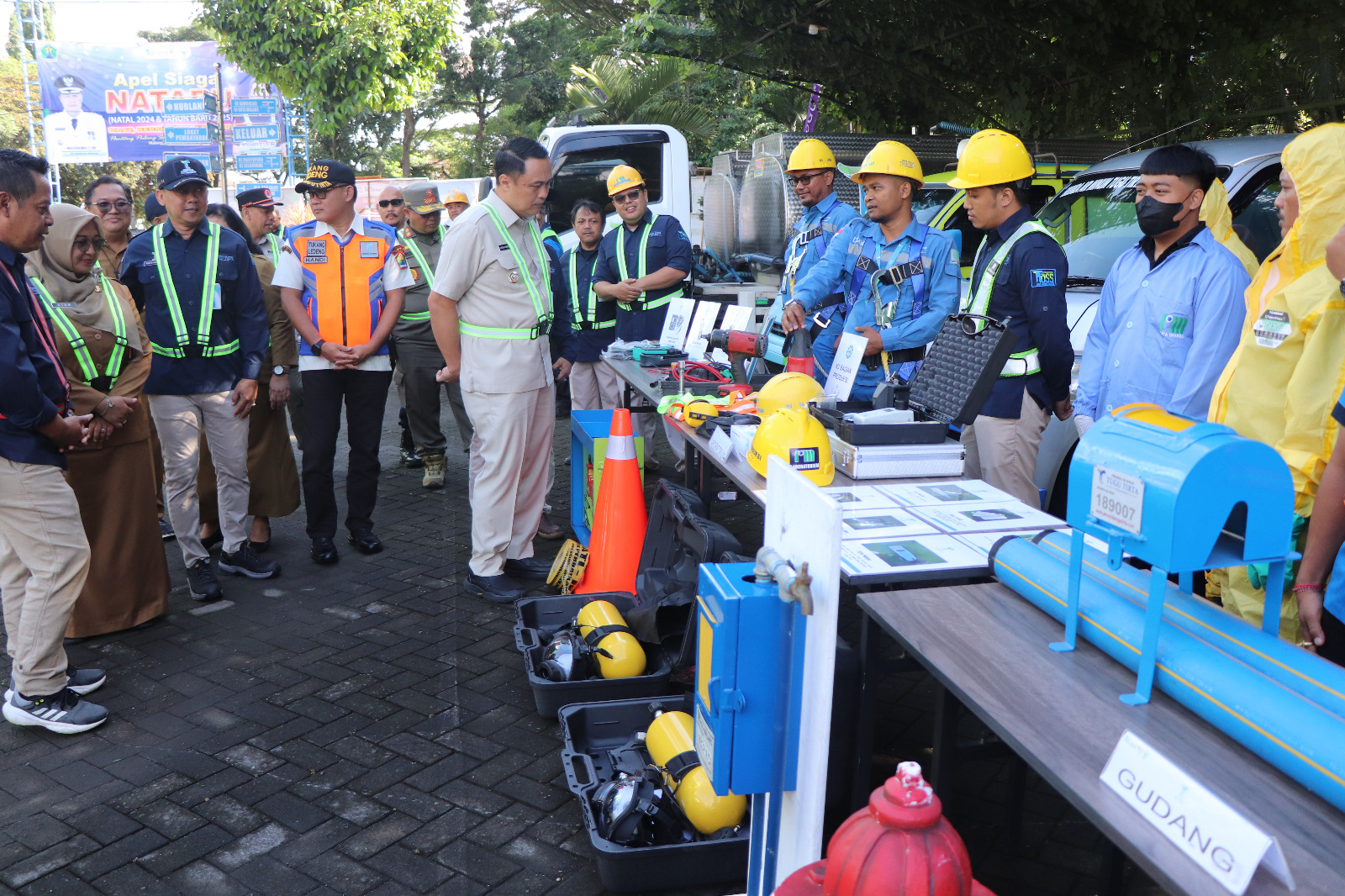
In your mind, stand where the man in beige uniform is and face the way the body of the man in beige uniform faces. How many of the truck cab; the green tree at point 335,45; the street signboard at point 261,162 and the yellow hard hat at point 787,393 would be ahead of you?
1

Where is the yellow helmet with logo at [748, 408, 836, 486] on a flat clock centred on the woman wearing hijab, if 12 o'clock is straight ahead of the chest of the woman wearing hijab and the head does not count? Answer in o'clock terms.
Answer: The yellow helmet with logo is roughly at 12 o'clock from the woman wearing hijab.

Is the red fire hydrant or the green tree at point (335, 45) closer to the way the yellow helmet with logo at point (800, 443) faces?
the red fire hydrant

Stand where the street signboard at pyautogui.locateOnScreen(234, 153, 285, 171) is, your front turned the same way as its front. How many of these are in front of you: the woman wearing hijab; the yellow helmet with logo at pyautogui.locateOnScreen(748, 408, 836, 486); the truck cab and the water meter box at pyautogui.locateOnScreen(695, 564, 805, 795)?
4

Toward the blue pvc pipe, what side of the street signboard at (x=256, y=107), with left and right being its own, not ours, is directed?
front

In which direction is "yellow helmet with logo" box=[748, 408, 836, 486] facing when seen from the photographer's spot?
facing the viewer and to the right of the viewer

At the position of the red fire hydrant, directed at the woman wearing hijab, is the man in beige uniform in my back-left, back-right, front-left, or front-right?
front-right

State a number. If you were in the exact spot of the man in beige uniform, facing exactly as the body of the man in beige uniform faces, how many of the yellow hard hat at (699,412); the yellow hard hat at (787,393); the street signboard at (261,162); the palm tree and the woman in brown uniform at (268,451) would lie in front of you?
2

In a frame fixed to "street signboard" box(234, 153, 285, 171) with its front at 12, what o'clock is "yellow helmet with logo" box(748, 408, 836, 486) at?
The yellow helmet with logo is roughly at 12 o'clock from the street signboard.

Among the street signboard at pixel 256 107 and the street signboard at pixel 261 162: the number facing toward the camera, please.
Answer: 2

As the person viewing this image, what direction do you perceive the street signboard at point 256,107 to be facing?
facing the viewer

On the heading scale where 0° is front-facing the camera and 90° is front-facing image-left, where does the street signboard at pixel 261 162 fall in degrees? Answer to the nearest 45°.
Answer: approximately 0°

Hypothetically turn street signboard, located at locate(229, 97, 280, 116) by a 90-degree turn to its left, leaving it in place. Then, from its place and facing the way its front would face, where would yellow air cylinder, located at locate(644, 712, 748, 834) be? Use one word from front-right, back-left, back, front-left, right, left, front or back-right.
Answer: right

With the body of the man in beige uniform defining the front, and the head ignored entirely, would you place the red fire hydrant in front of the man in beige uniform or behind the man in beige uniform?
in front

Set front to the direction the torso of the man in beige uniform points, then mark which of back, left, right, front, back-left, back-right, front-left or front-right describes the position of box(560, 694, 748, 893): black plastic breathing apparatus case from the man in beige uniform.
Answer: front-right
